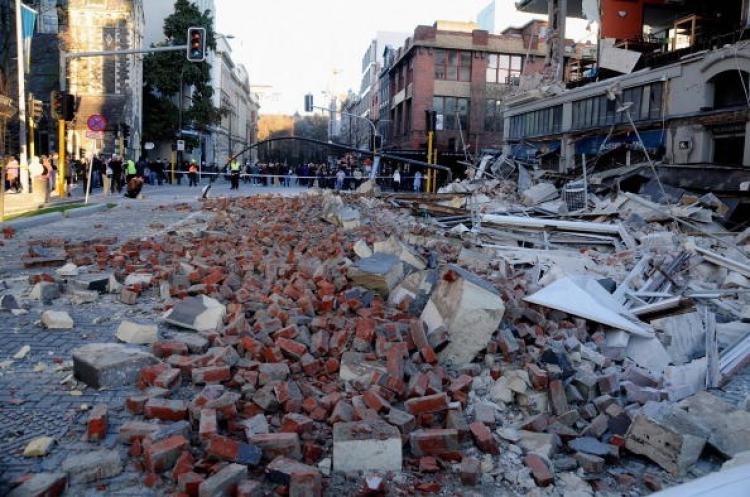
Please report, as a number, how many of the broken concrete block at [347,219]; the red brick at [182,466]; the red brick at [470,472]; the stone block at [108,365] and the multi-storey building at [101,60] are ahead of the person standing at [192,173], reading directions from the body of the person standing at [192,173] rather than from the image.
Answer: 4

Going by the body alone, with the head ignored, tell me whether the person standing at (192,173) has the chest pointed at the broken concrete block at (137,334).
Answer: yes

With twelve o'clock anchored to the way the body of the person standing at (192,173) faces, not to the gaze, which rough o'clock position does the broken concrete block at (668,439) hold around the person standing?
The broken concrete block is roughly at 12 o'clock from the person standing.

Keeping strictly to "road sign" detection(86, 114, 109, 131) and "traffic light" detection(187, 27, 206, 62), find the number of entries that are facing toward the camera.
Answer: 2

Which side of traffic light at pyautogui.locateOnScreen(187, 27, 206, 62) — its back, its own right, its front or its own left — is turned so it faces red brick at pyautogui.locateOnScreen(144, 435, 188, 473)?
front

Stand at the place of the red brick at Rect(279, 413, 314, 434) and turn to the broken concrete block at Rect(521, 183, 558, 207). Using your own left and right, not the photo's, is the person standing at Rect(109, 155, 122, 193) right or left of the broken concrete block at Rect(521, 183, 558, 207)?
left

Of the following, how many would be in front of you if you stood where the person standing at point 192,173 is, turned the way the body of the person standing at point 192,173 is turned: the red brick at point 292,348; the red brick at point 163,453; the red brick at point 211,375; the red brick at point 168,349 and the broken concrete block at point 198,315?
5

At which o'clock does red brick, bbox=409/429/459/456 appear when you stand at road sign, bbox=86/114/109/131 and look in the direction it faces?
The red brick is roughly at 12 o'clock from the road sign.

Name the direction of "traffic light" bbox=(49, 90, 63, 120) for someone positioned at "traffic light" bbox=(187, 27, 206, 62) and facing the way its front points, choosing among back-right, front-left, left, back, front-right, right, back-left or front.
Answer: right

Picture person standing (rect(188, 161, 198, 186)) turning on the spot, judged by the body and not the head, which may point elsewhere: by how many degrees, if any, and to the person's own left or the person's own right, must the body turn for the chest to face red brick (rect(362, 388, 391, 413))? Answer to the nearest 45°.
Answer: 0° — they already face it

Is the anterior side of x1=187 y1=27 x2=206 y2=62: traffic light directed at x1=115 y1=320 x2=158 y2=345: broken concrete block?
yes

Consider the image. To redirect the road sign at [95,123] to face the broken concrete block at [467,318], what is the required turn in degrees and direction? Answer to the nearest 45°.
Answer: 0° — it already faces it

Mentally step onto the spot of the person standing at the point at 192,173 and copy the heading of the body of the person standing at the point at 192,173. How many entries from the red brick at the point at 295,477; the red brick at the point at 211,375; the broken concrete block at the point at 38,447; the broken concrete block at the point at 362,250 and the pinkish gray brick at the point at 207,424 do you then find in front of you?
5
